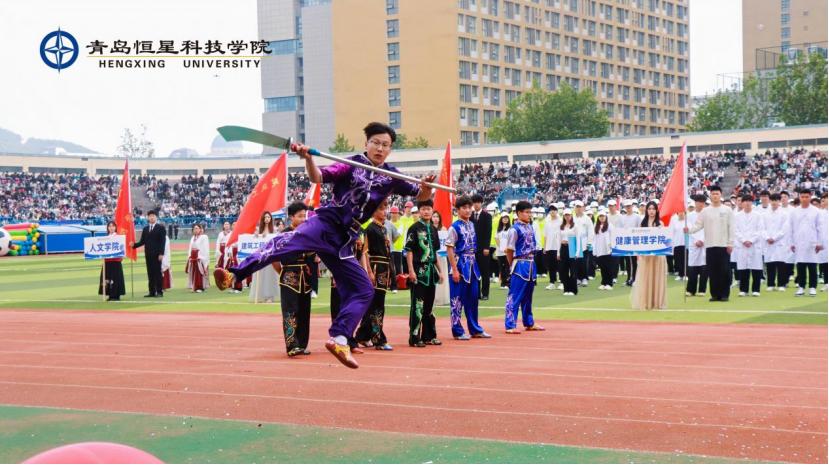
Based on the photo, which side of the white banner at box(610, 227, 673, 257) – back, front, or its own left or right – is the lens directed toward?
front

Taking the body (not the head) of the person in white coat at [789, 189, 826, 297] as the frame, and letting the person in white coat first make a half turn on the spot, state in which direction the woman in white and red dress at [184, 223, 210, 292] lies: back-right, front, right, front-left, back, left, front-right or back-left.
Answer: left

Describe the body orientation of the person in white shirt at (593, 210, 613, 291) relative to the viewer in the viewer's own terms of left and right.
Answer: facing the viewer

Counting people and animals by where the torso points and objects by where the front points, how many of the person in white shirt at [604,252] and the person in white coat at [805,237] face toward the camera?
2

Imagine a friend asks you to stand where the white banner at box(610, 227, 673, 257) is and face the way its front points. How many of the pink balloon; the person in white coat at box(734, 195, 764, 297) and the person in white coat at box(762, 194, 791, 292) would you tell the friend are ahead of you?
1

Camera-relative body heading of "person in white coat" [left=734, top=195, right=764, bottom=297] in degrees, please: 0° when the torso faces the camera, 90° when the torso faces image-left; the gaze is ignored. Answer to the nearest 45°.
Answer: approximately 0°

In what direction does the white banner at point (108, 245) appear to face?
toward the camera

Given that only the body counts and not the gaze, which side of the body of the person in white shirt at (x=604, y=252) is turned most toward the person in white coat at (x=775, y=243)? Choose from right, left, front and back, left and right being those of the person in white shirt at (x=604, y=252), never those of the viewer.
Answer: left

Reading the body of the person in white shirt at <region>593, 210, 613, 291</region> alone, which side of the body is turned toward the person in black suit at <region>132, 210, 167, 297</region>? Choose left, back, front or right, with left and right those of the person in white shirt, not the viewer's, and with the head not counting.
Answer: right

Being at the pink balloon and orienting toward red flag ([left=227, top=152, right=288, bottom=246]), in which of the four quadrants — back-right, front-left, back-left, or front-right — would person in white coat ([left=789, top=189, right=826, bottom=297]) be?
front-right
